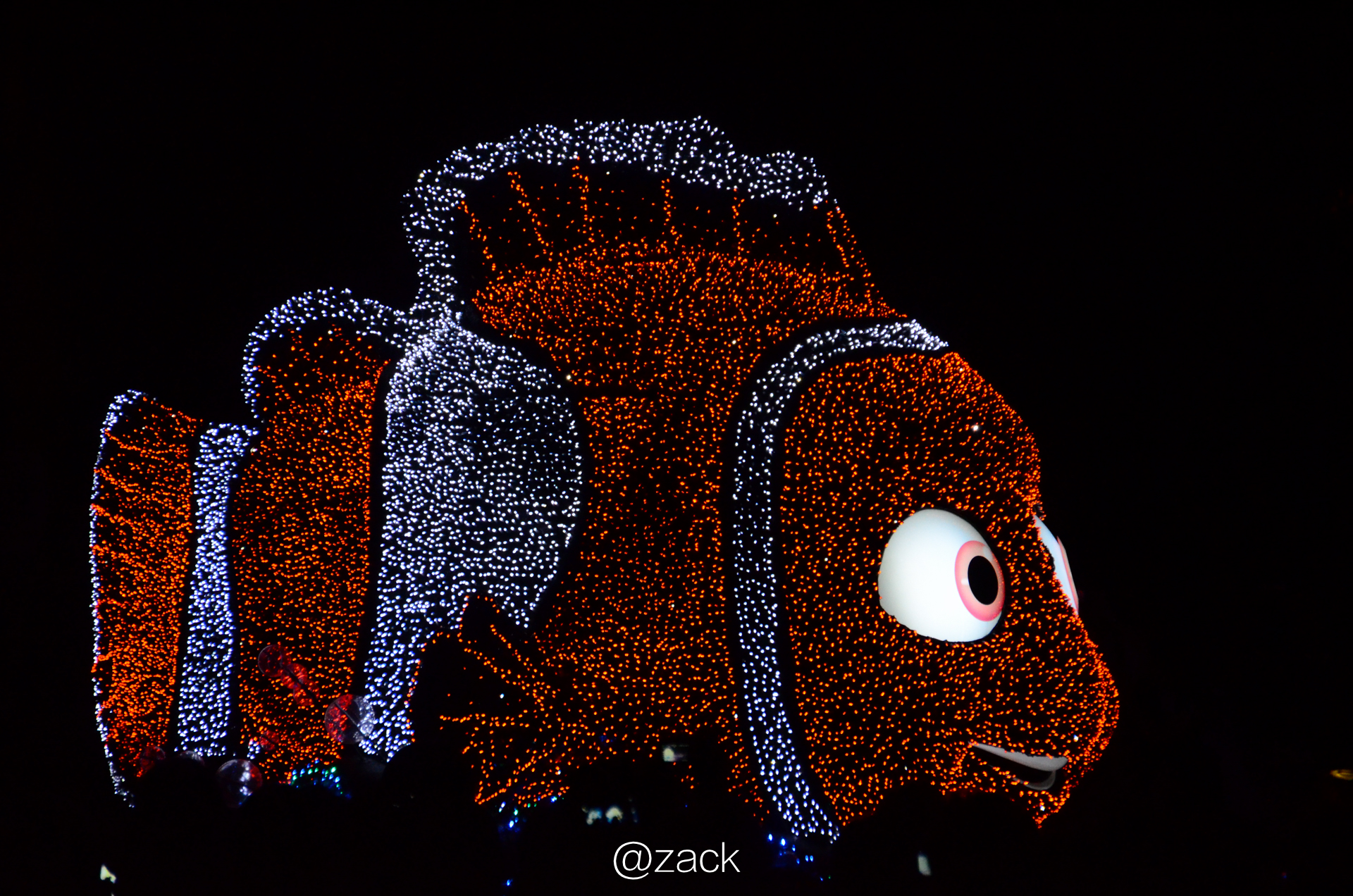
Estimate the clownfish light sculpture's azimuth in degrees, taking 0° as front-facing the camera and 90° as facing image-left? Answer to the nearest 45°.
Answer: approximately 270°
